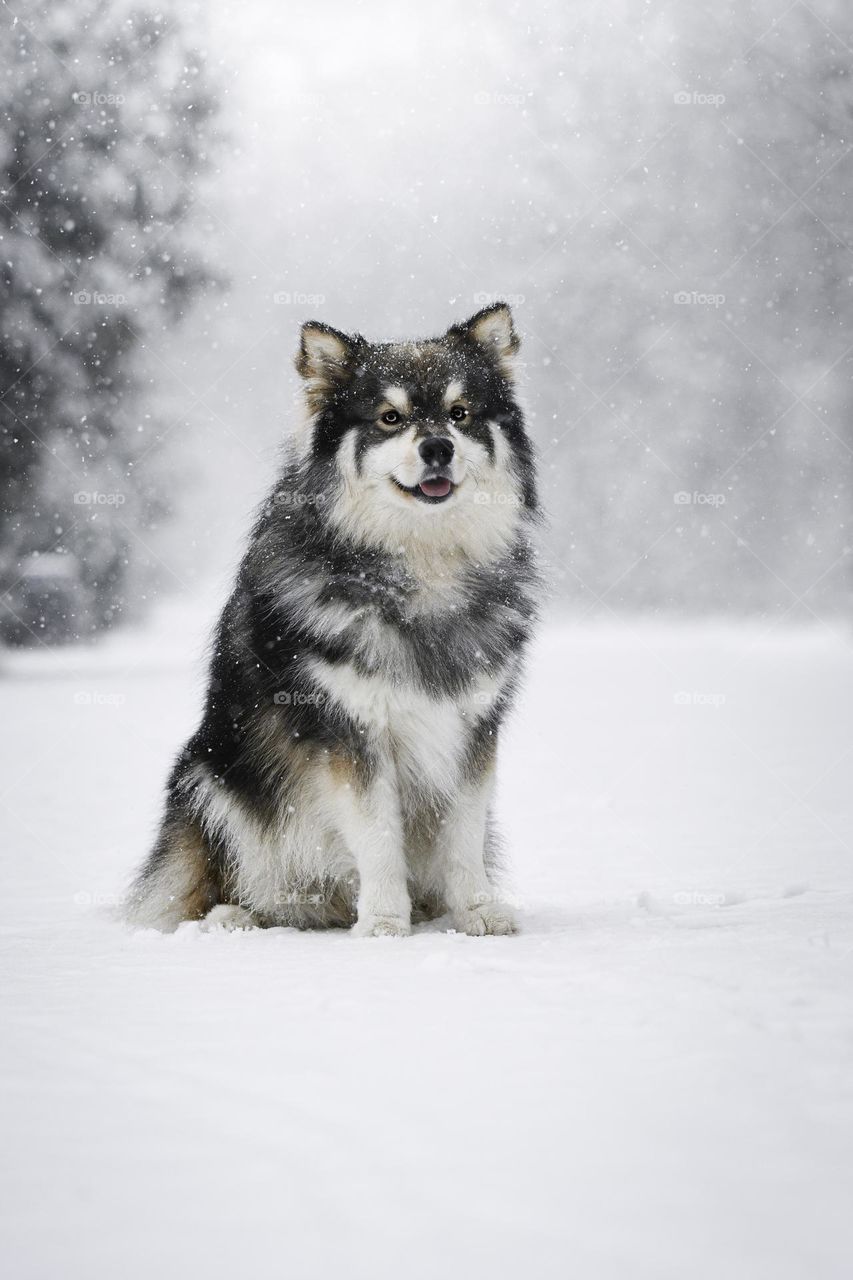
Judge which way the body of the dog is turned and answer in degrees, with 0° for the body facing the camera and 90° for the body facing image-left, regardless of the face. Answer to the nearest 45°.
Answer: approximately 315°

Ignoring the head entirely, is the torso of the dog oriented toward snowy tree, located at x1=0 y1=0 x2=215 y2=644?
no
